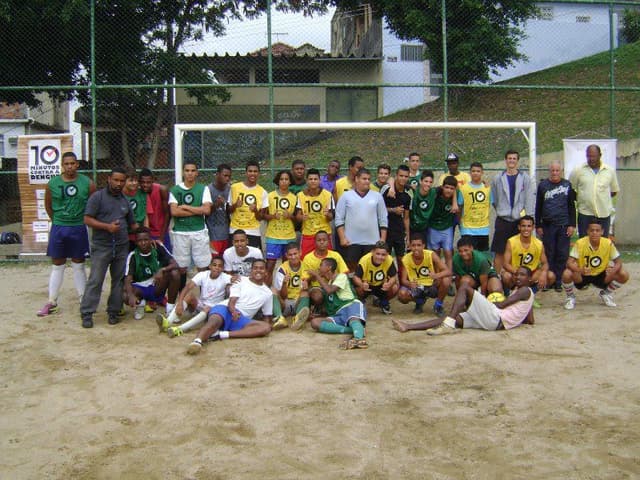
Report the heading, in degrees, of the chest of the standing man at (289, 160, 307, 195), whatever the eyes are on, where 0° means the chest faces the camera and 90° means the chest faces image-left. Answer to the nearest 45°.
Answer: approximately 0°

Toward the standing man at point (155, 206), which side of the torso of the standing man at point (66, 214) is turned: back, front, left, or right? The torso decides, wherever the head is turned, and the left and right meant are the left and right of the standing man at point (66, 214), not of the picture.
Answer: left

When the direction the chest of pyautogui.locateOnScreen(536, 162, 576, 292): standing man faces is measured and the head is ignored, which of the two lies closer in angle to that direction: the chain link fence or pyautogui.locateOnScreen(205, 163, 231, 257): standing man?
the standing man

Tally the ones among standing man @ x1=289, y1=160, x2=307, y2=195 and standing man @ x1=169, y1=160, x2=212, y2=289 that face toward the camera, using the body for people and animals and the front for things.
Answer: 2

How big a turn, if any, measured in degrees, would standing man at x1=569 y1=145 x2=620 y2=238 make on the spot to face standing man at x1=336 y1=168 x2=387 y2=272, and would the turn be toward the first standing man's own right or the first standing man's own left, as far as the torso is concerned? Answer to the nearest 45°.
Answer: approximately 45° to the first standing man's own right

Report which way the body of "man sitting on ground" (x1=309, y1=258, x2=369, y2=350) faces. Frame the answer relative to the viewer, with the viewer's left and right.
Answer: facing the viewer and to the left of the viewer

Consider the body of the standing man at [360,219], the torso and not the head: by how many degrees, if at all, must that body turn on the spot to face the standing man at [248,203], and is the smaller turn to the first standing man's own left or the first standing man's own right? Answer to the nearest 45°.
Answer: approximately 90° to the first standing man's own right
